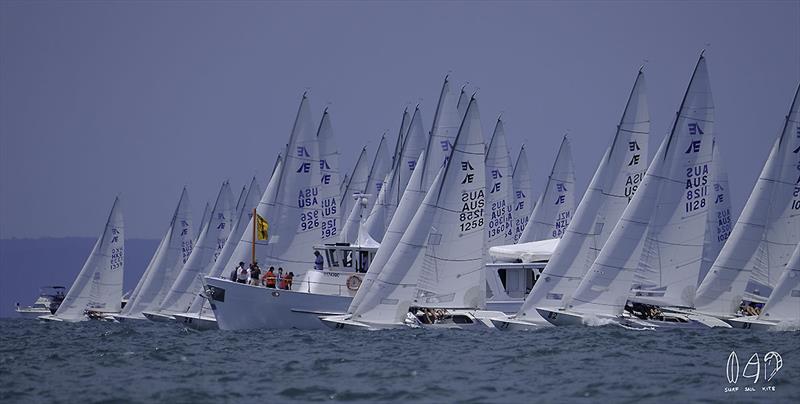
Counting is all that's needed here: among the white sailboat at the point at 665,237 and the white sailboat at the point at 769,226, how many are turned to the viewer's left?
2

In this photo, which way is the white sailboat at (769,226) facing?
to the viewer's left

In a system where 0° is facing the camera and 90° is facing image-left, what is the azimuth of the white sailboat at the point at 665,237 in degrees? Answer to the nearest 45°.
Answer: approximately 90°

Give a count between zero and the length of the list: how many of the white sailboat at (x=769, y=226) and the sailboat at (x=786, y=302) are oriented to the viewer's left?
2

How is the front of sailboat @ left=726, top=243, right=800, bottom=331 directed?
to the viewer's left
